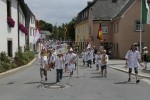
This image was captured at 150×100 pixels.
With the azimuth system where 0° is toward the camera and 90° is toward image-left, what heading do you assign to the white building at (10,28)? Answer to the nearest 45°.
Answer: approximately 315°

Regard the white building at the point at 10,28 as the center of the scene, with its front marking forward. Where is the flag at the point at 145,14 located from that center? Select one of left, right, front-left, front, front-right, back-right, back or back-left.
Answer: front-left

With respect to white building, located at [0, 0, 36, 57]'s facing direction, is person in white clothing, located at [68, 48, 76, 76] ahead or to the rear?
ahead
